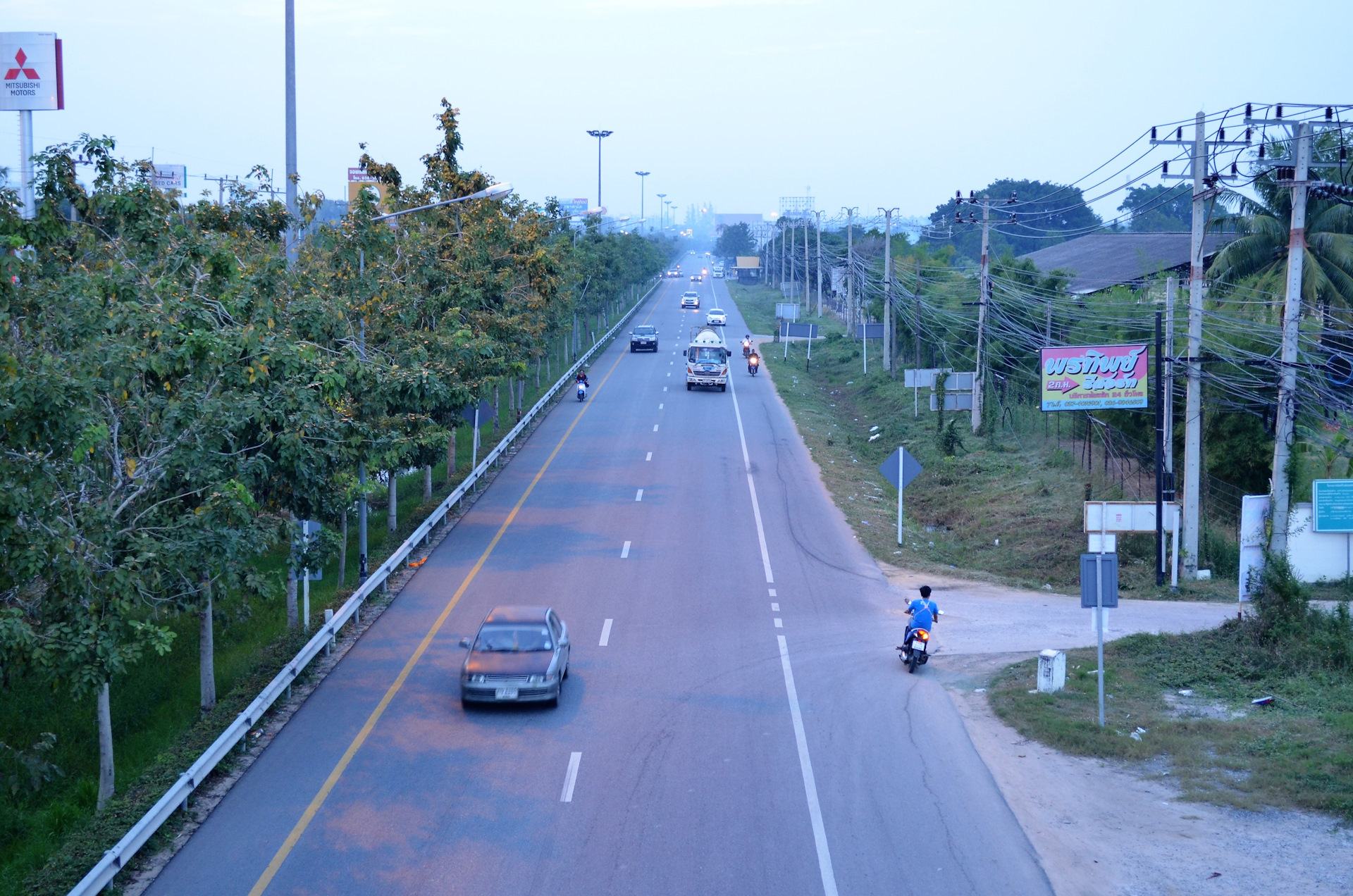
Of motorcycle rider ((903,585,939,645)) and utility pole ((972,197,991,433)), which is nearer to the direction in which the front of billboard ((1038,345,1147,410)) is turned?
the motorcycle rider

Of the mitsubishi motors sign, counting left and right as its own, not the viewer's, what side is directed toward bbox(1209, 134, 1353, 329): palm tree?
left

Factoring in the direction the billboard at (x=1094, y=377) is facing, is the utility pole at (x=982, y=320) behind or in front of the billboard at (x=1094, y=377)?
behind

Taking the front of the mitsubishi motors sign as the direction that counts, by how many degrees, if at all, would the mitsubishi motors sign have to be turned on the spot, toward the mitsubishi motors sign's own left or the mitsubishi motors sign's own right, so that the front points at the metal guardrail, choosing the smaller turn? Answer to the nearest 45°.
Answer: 0° — it already faces it

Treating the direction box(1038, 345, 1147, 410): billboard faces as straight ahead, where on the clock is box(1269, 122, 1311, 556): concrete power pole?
The concrete power pole is roughly at 11 o'clock from the billboard.

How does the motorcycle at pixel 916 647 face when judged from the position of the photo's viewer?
facing away from the viewer

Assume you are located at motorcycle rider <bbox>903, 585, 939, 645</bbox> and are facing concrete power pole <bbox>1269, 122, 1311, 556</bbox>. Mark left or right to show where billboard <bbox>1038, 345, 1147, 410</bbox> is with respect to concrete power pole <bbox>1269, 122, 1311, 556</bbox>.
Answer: left

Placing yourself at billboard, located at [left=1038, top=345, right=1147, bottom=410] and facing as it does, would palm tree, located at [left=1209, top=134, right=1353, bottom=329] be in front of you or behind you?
behind
